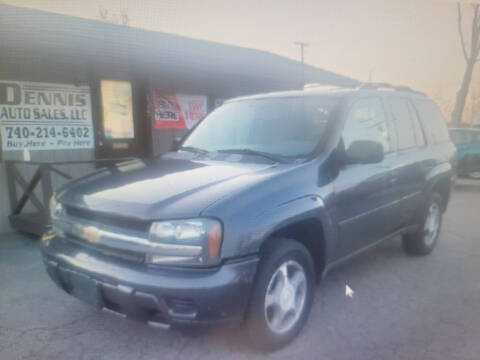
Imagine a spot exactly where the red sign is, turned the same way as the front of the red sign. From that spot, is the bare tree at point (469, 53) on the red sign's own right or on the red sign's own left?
on the red sign's own left

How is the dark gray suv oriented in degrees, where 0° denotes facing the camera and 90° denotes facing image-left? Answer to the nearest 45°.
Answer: approximately 45°

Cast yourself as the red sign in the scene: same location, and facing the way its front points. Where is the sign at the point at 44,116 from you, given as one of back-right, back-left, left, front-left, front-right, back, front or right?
front-right

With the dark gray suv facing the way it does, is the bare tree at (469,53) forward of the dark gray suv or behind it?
behind

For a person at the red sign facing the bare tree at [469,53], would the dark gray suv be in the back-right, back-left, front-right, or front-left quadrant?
back-right

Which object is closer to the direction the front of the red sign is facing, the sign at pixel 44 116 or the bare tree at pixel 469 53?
the sign

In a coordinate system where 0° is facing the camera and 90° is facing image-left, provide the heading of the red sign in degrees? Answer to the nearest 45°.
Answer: approximately 0°

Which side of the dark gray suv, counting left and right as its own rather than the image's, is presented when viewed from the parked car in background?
back

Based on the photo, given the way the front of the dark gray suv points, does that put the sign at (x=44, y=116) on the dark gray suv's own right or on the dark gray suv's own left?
on the dark gray suv's own right
